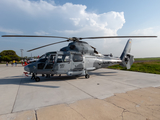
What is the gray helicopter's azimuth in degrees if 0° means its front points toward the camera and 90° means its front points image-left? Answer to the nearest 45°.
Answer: approximately 45°
